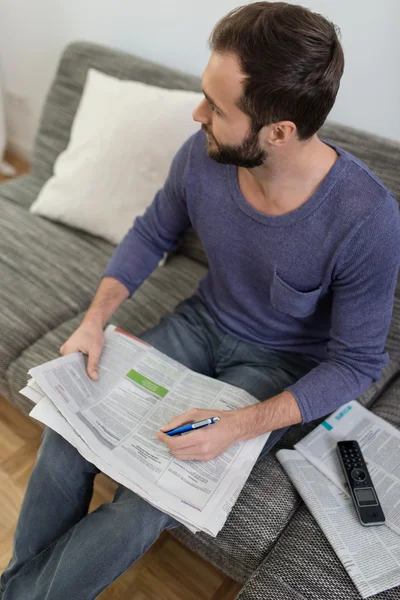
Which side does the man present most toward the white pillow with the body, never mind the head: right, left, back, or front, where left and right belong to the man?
right

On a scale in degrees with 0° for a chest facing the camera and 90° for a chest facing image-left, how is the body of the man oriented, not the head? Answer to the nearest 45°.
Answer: approximately 45°

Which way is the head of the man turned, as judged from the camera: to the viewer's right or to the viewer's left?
to the viewer's left
